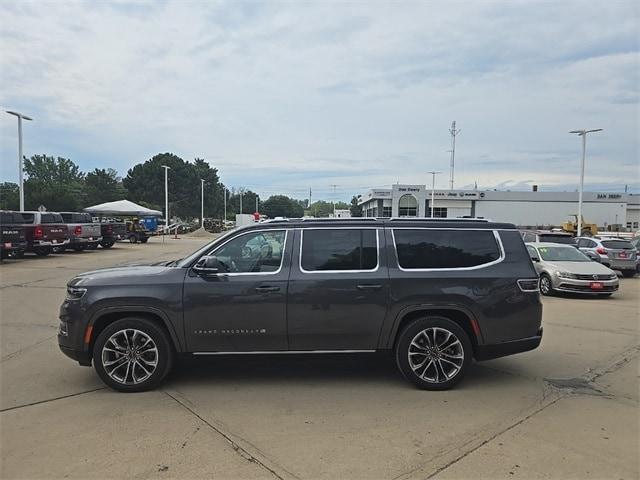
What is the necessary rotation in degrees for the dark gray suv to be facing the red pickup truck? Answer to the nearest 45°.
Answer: approximately 45° to its right

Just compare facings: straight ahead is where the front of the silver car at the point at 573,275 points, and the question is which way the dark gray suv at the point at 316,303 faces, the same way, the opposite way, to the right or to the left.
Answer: to the right

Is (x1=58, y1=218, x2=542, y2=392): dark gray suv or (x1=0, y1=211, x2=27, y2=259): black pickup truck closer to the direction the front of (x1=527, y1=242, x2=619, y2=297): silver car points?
the dark gray suv

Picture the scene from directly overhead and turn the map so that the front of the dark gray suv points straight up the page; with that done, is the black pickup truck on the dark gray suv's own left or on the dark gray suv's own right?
on the dark gray suv's own right

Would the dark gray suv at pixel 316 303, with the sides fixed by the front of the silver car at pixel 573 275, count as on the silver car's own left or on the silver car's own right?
on the silver car's own right

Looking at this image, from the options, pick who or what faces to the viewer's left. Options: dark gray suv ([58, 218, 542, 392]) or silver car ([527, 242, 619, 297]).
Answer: the dark gray suv

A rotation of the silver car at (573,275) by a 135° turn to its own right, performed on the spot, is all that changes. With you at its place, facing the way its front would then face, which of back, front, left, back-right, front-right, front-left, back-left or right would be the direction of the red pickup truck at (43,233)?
front

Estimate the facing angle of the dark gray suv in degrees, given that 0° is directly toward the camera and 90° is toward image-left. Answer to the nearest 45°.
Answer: approximately 90°

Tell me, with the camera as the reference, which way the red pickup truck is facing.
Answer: facing away from the viewer and to the left of the viewer

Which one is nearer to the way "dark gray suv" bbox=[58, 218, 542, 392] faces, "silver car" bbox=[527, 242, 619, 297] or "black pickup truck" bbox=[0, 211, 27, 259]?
the black pickup truck

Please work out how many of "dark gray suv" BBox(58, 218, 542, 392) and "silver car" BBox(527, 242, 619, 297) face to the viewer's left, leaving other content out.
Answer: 1
